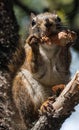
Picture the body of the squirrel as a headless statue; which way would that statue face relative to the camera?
toward the camera
